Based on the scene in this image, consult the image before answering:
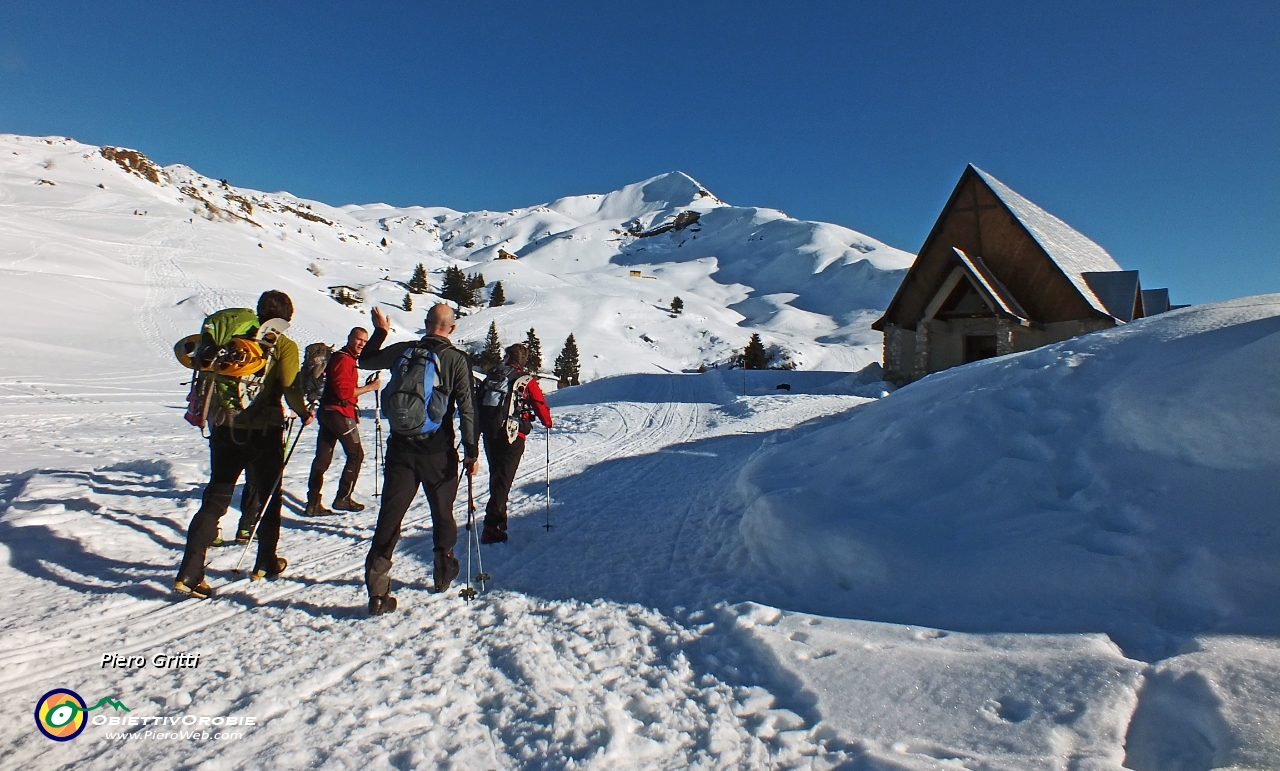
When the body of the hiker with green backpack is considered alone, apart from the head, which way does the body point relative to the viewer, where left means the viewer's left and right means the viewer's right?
facing away from the viewer and to the right of the viewer

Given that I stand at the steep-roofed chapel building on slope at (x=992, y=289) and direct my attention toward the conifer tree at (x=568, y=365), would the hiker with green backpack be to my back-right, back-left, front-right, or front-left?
back-left
